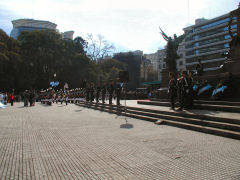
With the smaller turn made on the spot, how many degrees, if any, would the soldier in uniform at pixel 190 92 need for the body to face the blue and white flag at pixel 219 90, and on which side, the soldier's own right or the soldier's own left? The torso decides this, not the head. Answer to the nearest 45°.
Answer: approximately 135° to the soldier's own right

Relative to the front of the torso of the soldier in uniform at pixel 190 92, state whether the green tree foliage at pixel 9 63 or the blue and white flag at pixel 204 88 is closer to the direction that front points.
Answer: the green tree foliage

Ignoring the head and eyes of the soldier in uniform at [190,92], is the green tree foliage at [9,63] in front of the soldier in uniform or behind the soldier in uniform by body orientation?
in front

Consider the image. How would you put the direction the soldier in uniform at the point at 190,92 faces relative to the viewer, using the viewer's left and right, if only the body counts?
facing to the left of the viewer

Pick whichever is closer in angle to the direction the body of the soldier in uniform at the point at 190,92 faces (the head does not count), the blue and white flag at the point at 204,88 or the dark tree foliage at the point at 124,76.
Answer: the dark tree foliage

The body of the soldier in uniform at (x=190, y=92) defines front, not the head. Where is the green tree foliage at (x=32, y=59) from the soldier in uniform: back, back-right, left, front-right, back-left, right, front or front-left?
front-right

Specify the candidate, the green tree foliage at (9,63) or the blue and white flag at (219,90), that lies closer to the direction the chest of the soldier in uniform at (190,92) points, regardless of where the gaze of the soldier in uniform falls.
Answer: the green tree foliage

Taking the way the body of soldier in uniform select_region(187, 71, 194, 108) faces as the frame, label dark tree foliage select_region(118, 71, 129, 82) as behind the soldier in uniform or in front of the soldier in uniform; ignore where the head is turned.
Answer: in front

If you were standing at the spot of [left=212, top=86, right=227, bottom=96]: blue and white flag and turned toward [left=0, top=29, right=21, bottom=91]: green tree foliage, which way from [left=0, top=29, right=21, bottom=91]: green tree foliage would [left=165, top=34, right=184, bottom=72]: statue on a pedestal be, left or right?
right
